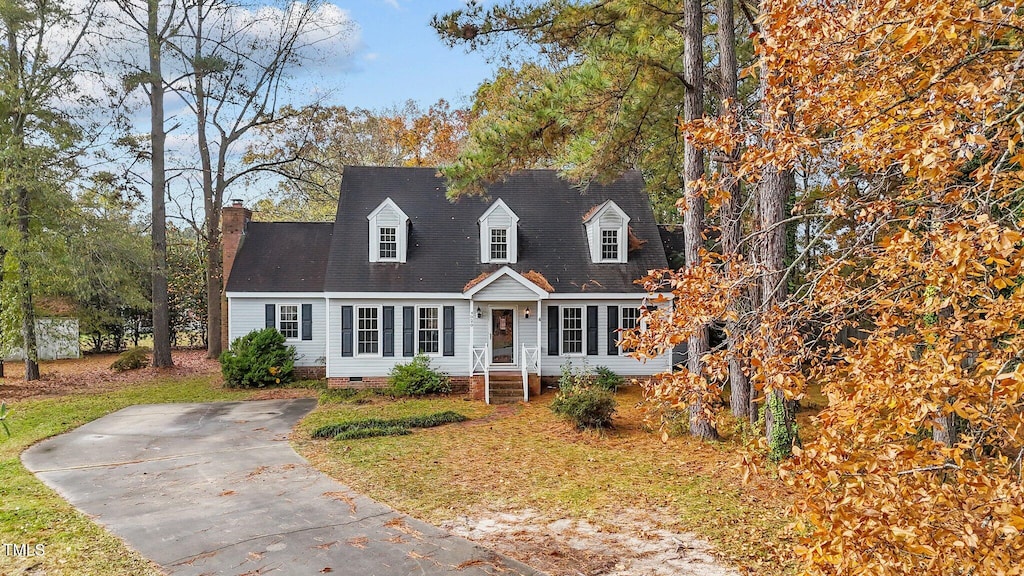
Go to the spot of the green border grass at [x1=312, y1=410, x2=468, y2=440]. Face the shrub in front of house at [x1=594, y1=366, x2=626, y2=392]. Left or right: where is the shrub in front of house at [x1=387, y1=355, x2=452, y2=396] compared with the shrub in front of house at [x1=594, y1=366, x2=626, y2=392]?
left

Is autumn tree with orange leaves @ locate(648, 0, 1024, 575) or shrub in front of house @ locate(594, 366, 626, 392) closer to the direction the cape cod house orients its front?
the autumn tree with orange leaves

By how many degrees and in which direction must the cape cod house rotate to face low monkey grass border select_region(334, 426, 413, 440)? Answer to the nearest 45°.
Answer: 0° — it already faces it

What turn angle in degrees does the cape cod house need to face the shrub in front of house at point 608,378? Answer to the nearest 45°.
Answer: approximately 90° to its left

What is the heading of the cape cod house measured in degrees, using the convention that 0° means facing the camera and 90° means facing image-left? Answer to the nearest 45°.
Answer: approximately 0°

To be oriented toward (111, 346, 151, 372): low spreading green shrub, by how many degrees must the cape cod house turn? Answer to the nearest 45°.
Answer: approximately 135° to its right
